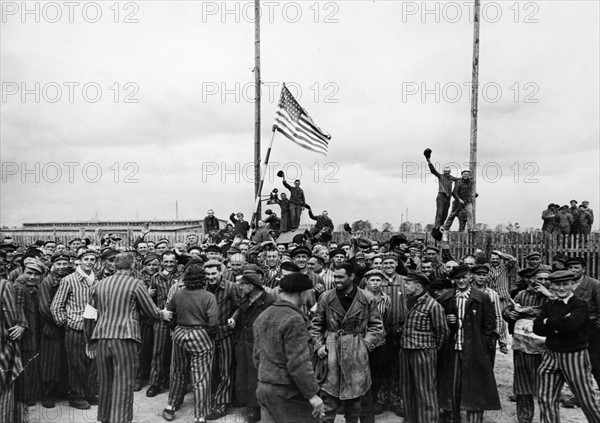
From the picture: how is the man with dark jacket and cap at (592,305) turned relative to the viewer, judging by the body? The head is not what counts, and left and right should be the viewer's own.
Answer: facing the viewer and to the left of the viewer

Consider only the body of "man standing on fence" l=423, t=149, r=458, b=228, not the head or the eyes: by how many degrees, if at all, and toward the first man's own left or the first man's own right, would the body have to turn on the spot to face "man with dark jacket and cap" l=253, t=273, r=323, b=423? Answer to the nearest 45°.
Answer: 0° — they already face them

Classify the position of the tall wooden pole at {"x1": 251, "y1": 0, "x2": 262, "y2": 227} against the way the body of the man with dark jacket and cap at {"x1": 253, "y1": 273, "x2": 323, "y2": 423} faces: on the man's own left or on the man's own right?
on the man's own left

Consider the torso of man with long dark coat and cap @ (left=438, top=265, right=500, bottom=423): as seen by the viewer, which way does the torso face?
toward the camera

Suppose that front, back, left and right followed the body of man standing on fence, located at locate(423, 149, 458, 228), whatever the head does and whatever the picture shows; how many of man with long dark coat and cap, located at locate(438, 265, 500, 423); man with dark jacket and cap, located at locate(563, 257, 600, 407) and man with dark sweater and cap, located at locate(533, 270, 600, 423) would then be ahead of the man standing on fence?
3

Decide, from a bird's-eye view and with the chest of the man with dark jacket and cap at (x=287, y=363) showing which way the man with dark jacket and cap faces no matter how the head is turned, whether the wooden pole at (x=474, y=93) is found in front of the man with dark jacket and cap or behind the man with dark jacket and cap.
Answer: in front

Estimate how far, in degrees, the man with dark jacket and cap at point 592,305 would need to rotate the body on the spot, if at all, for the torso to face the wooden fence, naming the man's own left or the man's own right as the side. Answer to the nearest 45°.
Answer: approximately 135° to the man's own right

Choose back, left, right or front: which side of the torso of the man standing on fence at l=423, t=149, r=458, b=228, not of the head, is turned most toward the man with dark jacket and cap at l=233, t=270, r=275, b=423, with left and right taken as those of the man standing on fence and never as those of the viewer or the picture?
front

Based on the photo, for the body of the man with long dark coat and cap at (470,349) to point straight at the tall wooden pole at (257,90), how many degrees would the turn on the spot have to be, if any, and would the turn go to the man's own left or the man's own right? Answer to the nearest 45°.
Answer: approximately 135° to the man's own right

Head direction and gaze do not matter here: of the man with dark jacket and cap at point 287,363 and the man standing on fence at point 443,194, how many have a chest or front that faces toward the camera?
1

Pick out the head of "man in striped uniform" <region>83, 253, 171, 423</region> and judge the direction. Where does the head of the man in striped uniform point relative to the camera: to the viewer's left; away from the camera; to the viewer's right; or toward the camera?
away from the camera
